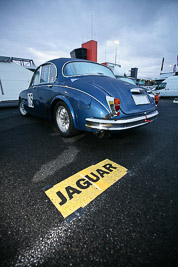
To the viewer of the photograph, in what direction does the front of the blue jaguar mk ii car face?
facing away from the viewer and to the left of the viewer

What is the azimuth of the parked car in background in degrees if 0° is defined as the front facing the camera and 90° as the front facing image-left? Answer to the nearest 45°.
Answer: approximately 90°

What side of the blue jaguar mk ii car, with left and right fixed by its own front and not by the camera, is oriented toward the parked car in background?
right
